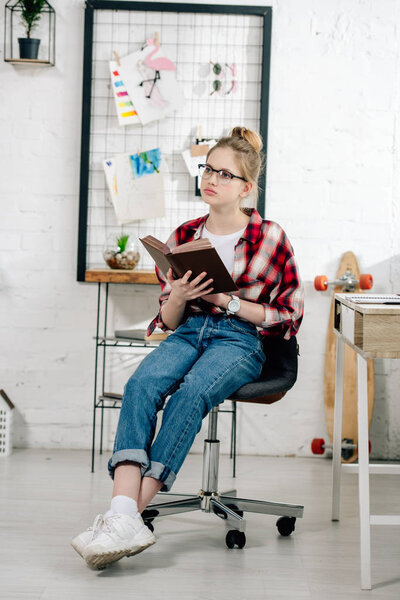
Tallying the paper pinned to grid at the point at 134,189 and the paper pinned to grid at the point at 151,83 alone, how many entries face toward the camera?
2

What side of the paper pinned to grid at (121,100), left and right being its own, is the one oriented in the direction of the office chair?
front

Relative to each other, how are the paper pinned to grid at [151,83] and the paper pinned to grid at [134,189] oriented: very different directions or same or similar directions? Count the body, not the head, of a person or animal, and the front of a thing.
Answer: same or similar directions

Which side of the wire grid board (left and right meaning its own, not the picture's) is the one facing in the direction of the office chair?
front

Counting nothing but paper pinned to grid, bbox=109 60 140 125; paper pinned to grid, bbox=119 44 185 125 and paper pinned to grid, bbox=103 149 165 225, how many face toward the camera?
3

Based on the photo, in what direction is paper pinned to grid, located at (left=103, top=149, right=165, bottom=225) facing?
toward the camera

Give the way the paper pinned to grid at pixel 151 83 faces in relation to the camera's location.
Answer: facing the viewer

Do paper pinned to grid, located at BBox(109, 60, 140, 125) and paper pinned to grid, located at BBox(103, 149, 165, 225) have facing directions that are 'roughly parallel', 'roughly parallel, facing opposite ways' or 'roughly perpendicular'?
roughly parallel

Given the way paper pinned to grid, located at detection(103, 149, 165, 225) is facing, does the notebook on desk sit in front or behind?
in front

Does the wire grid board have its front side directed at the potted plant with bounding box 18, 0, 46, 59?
no
